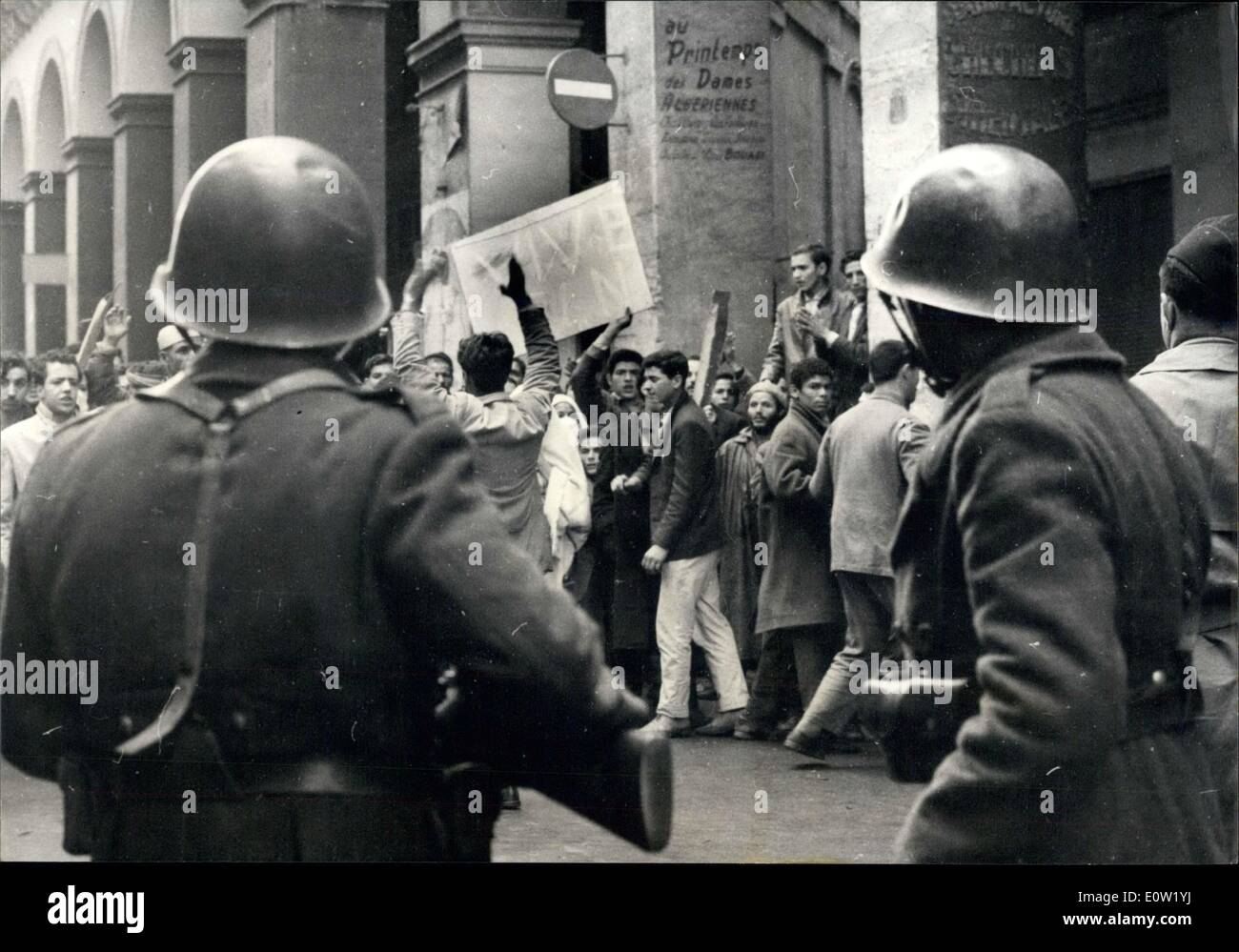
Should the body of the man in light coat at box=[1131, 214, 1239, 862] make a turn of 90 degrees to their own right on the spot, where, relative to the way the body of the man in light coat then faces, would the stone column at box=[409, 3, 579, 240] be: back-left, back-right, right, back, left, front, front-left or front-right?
back-left

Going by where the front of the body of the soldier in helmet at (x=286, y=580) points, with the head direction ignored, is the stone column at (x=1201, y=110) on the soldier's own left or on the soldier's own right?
on the soldier's own right

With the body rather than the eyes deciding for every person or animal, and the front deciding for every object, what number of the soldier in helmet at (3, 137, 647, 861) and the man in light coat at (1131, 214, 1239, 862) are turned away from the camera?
2

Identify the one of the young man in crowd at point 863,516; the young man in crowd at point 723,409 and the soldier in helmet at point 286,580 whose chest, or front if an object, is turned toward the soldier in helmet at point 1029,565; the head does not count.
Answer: the young man in crowd at point 723,409

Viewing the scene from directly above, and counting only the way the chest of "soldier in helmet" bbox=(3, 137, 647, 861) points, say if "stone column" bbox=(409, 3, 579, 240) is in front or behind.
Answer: in front

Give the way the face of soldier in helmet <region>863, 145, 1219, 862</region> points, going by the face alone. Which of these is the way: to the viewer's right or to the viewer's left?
to the viewer's left

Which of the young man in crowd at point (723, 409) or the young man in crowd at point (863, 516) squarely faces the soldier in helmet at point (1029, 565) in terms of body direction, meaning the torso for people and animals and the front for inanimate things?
the young man in crowd at point (723, 409)

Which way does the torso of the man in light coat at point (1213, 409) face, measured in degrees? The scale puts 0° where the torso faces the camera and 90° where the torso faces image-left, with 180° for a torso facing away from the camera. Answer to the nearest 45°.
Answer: approximately 180°

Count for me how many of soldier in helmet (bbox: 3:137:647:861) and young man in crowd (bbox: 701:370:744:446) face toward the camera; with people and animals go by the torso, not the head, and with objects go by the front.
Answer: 1

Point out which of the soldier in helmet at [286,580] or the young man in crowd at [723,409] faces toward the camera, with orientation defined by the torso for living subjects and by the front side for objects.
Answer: the young man in crowd

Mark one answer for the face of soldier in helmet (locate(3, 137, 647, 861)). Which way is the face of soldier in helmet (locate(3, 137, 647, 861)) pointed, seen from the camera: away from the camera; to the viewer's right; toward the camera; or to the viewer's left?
away from the camera

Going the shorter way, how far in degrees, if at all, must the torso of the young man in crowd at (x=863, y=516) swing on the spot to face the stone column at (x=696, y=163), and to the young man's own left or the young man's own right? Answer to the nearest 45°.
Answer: approximately 45° to the young man's own left

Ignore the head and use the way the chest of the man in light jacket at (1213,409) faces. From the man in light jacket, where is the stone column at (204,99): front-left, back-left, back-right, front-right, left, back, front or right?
left

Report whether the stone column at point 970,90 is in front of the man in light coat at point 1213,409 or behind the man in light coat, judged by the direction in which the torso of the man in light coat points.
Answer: in front

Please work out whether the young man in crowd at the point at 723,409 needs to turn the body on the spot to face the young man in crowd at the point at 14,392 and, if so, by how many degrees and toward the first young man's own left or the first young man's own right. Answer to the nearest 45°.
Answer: approximately 45° to the first young man's own right

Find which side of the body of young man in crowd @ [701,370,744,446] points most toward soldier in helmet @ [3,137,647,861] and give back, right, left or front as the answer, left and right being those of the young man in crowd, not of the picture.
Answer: front
